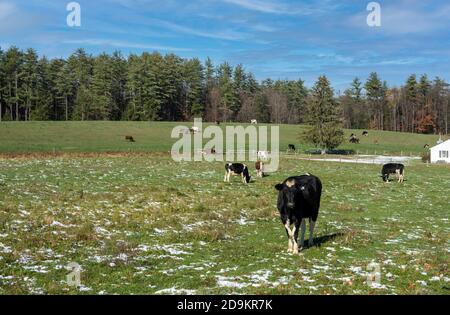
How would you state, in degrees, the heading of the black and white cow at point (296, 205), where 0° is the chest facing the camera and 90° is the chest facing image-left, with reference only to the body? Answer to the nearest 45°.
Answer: approximately 45°
